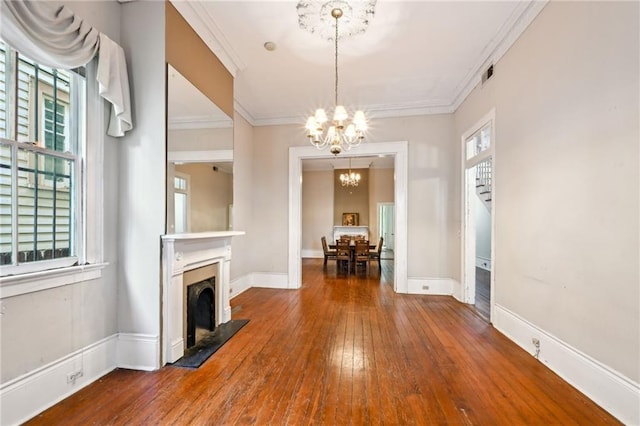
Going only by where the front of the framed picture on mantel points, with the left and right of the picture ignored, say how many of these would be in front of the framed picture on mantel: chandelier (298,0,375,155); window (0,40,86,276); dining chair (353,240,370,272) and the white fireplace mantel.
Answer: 4

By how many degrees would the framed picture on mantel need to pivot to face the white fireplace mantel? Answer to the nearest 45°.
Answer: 0° — it already faces it

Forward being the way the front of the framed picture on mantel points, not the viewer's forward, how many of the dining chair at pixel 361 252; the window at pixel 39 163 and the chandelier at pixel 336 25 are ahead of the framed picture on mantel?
3

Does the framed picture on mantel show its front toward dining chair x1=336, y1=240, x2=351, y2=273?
yes

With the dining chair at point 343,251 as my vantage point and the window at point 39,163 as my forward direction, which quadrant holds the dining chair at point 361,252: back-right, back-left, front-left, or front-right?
back-left

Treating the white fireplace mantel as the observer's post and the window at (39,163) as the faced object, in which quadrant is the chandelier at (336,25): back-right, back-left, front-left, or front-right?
back-left

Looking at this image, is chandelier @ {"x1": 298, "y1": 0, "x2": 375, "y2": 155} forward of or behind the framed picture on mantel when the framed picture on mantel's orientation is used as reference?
forward

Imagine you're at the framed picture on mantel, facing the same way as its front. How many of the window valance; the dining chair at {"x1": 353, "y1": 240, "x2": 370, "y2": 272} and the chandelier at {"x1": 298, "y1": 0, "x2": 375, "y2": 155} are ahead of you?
3

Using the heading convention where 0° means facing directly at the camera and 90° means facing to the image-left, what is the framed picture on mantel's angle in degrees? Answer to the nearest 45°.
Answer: approximately 0°

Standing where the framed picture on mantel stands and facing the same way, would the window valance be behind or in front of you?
in front

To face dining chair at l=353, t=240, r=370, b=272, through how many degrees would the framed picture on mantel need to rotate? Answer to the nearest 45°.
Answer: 0° — it already faces it

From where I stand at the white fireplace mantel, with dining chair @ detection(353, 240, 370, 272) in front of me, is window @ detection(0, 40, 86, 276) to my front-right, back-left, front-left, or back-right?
back-left

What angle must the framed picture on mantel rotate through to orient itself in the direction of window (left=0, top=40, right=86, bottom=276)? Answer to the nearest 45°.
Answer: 0° — it already faces it

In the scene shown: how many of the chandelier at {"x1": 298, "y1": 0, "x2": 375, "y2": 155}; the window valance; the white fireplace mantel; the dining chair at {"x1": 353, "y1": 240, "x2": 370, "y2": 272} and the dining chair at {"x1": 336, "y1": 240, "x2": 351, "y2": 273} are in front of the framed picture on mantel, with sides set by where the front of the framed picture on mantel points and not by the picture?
5
